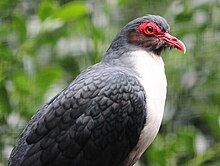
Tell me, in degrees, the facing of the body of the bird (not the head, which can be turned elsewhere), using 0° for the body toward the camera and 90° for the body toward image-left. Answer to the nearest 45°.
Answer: approximately 270°

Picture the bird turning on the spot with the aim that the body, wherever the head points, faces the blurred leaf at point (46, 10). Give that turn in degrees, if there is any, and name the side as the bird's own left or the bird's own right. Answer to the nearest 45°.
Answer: approximately 90° to the bird's own left

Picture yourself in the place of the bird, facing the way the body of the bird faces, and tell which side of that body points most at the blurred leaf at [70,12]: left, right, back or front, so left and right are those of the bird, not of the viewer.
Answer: left
